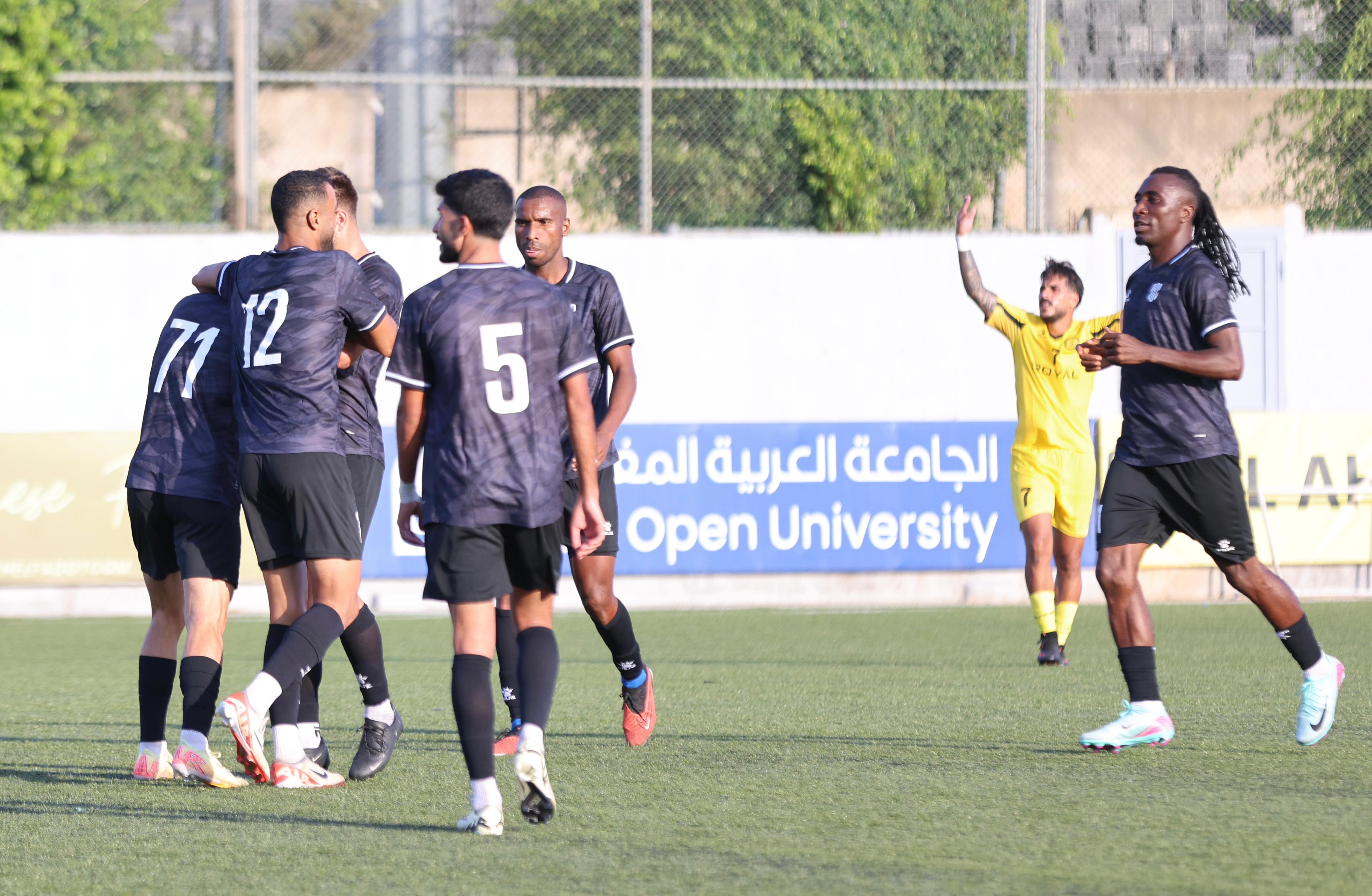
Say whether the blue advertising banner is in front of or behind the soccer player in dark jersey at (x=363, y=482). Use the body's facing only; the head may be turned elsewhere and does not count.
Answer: behind

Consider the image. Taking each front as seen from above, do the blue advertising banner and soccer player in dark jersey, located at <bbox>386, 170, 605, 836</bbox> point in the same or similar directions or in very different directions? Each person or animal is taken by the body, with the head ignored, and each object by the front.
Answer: very different directions

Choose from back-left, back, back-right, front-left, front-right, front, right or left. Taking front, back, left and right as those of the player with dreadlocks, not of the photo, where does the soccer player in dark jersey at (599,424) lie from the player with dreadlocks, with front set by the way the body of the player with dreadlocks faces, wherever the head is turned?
front-right

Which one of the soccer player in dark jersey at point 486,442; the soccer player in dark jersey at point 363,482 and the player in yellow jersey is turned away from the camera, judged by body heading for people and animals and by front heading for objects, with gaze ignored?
the soccer player in dark jersey at point 486,442

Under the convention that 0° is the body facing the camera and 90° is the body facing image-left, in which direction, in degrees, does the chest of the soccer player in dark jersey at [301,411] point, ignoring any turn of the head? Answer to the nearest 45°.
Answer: approximately 225°

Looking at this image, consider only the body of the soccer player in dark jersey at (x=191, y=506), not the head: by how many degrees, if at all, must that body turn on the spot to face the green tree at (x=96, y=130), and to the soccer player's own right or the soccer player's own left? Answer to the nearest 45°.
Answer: approximately 45° to the soccer player's own left

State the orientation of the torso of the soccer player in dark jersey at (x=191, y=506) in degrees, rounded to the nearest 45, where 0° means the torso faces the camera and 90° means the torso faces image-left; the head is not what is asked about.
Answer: approximately 225°

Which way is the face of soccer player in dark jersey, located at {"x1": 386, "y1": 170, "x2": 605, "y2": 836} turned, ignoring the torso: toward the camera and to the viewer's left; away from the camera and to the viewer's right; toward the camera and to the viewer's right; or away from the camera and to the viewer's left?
away from the camera and to the viewer's left

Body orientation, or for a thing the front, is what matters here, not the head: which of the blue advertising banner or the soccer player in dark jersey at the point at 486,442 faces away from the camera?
the soccer player in dark jersey

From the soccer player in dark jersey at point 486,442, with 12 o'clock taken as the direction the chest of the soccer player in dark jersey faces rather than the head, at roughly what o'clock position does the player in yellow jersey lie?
The player in yellow jersey is roughly at 1 o'clock from the soccer player in dark jersey.

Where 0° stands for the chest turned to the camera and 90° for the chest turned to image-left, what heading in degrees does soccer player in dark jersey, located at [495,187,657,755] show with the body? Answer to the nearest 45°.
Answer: approximately 45°
